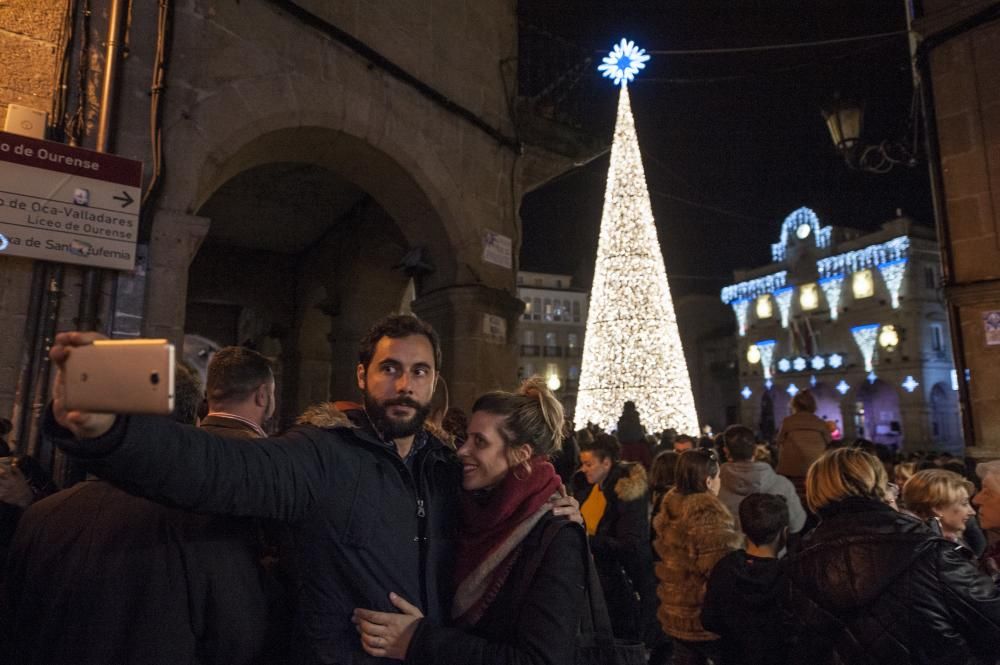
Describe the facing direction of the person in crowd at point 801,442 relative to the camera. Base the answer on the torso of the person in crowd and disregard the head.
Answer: away from the camera

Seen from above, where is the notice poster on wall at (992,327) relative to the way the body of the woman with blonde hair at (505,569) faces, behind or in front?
behind

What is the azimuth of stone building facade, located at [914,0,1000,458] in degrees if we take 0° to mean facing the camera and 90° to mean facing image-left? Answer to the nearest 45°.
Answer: approximately 45°

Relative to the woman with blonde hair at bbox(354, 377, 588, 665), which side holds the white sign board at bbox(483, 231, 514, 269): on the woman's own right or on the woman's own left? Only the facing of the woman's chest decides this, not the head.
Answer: on the woman's own right

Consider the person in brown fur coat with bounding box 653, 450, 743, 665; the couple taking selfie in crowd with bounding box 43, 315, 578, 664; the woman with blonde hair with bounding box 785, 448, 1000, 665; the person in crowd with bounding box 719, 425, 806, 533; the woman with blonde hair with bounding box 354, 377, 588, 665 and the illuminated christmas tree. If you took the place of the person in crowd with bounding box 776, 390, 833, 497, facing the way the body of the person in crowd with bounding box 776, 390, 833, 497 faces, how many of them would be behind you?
5

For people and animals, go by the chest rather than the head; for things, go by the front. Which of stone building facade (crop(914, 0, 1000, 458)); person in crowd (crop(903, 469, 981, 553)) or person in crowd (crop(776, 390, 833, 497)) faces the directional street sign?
the stone building facade

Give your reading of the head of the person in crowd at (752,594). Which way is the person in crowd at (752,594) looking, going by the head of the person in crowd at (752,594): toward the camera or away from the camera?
away from the camera

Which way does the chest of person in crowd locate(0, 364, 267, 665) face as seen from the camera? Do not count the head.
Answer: away from the camera

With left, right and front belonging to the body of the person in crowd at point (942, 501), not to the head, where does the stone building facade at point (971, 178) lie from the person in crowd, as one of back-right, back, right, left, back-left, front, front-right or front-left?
left
